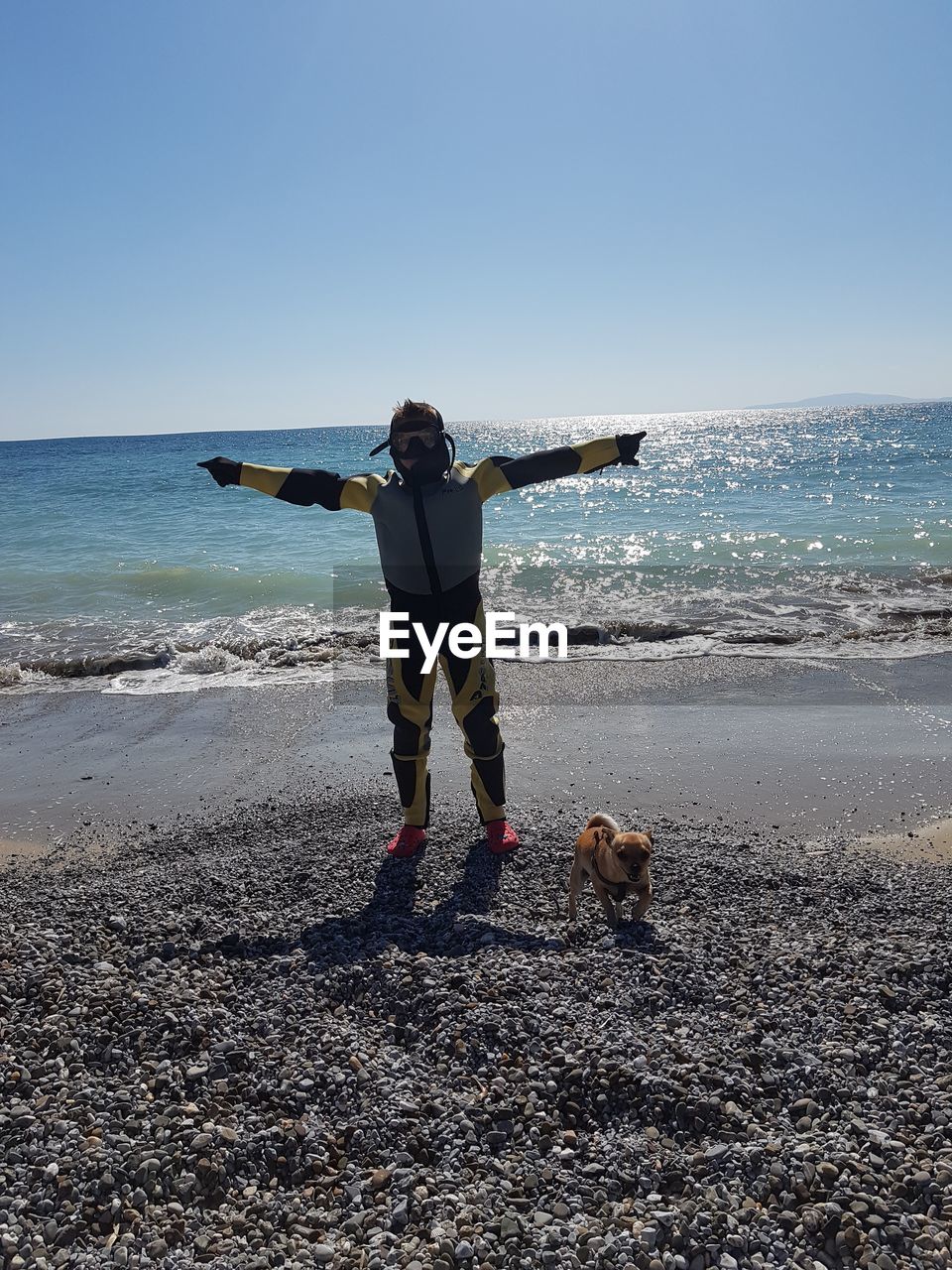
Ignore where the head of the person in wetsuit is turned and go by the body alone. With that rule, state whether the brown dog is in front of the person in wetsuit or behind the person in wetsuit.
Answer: in front

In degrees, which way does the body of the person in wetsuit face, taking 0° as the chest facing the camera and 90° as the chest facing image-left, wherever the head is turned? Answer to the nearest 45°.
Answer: approximately 0°

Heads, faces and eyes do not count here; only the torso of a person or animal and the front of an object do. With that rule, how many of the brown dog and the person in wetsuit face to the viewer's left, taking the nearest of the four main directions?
0
